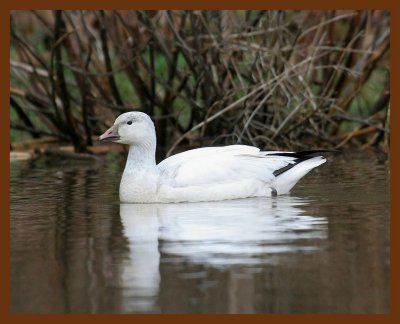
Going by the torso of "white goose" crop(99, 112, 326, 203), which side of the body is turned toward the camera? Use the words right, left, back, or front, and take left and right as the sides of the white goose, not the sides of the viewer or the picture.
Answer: left
